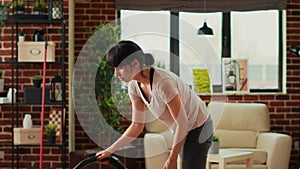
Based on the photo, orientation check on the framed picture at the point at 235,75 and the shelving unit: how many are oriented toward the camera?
2

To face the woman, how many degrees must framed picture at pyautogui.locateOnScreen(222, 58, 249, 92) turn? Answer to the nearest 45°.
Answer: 0° — it already faces them

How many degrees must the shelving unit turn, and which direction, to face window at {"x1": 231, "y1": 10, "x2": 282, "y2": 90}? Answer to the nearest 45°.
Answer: approximately 90° to its left
